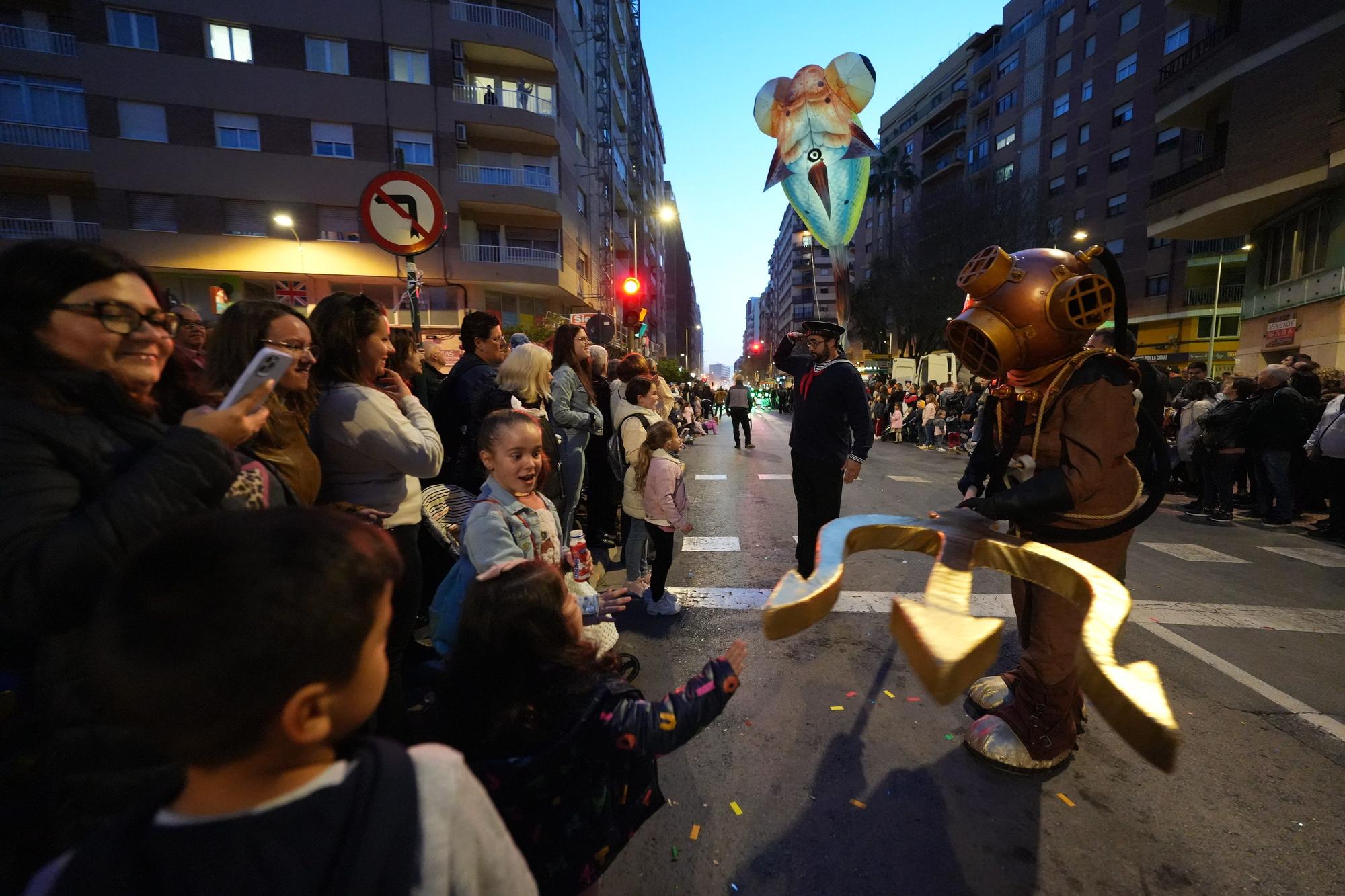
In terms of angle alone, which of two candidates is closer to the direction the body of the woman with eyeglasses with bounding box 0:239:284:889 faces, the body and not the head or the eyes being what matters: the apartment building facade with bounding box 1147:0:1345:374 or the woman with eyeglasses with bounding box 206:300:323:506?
the apartment building facade

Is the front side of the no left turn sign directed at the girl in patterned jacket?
yes

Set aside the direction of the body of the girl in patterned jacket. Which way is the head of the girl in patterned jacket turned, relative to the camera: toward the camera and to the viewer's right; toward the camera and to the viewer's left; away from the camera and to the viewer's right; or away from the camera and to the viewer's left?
away from the camera and to the viewer's right

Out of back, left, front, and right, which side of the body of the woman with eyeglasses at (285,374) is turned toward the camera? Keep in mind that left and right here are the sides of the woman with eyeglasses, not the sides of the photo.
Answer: right

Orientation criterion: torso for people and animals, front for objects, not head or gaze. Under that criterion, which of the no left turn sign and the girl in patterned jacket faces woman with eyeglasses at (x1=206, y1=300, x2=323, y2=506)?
the no left turn sign

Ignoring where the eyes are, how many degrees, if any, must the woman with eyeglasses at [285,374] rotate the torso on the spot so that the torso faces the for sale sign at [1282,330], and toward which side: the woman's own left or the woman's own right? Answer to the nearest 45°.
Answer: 0° — they already face it

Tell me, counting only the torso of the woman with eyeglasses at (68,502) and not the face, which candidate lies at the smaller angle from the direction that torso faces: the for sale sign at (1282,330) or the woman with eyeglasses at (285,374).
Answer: the for sale sign

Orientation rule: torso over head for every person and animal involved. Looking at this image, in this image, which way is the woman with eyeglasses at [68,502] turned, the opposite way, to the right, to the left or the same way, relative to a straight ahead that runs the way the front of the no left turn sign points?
to the left

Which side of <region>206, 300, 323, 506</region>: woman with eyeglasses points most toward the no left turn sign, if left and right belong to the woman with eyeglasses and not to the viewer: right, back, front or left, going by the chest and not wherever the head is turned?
left

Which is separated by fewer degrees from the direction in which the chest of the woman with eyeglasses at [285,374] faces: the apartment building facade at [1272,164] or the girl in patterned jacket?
the apartment building facade

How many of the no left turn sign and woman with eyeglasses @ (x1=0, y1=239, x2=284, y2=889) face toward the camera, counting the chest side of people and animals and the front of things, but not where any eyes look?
1

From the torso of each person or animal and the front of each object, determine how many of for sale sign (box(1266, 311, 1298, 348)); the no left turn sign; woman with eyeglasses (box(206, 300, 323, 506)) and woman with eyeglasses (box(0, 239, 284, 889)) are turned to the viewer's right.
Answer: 2

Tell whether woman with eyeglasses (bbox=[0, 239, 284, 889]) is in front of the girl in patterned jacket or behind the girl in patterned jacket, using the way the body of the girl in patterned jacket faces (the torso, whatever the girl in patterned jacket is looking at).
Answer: behind

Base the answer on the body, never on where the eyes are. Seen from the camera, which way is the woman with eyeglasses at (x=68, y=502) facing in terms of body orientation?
to the viewer's right

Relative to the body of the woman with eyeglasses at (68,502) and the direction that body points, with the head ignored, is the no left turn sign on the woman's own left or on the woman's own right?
on the woman's own left

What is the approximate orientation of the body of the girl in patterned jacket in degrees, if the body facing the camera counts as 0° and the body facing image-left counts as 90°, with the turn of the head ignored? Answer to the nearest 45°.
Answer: approximately 225°
